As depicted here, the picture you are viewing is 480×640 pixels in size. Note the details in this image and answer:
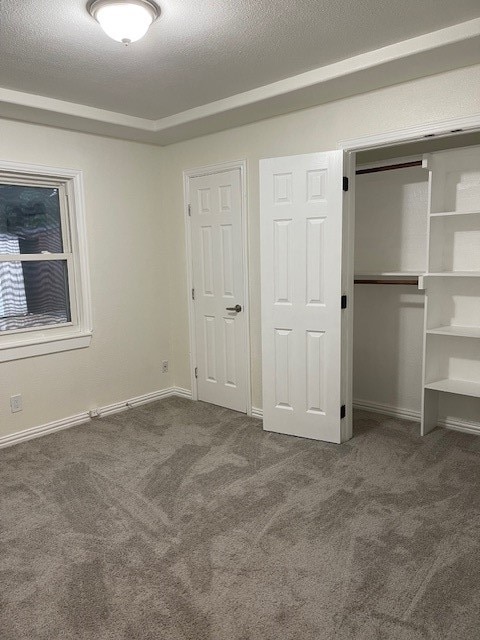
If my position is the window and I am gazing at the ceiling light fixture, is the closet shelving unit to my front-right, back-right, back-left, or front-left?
front-left

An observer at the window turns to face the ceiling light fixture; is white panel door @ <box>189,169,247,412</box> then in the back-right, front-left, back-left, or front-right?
front-left

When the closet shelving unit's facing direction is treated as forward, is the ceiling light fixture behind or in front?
in front

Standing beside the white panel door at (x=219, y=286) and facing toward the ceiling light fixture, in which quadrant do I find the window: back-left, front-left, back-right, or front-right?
front-right

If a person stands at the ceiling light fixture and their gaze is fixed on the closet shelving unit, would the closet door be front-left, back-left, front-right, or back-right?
front-left
